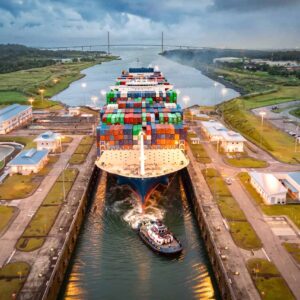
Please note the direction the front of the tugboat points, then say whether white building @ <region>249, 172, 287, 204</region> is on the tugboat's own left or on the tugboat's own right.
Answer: on the tugboat's own left

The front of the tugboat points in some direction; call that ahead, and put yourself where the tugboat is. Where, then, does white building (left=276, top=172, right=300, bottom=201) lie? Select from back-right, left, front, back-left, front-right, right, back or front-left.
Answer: left

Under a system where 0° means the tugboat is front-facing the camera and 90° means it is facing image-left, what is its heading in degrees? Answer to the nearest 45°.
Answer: approximately 315°
